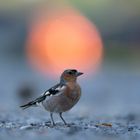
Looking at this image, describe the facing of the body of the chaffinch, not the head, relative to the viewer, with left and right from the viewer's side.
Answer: facing to the right of the viewer
